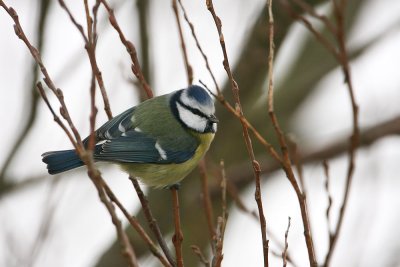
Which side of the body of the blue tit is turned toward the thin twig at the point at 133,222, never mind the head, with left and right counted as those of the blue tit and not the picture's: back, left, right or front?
right

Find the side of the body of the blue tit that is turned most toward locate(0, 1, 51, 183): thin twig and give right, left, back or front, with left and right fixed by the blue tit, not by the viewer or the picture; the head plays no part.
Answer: back

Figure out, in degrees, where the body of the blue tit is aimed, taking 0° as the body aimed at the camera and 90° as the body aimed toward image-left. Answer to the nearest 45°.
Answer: approximately 270°

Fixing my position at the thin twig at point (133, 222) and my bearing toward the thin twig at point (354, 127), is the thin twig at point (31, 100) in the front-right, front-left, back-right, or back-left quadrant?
back-left
